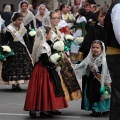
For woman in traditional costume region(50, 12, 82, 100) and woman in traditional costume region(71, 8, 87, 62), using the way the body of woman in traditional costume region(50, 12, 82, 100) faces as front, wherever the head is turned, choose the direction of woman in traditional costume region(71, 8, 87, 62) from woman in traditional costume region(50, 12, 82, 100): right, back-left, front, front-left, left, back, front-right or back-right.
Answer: back-left

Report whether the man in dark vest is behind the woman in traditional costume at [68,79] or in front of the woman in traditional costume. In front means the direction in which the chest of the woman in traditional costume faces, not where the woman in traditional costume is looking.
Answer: in front

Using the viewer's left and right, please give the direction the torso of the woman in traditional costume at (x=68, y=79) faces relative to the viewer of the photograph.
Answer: facing the viewer and to the right of the viewer

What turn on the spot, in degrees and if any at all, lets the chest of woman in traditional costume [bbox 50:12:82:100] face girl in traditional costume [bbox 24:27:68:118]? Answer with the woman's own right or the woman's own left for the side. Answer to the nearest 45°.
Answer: approximately 90° to the woman's own right

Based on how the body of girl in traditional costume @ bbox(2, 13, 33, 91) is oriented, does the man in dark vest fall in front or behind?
in front

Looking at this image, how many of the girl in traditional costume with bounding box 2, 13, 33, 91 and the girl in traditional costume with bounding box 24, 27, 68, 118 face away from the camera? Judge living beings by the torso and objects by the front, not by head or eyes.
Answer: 0

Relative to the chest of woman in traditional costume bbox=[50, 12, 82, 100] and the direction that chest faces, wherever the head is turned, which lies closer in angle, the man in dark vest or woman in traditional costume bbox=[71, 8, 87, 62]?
the man in dark vest

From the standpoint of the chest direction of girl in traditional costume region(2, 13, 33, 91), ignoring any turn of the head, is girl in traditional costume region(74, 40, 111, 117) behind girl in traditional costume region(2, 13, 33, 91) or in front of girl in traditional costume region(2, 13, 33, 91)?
in front

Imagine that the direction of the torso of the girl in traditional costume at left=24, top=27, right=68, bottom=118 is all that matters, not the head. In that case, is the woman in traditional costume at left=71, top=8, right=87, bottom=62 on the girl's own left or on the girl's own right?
on the girl's own left
